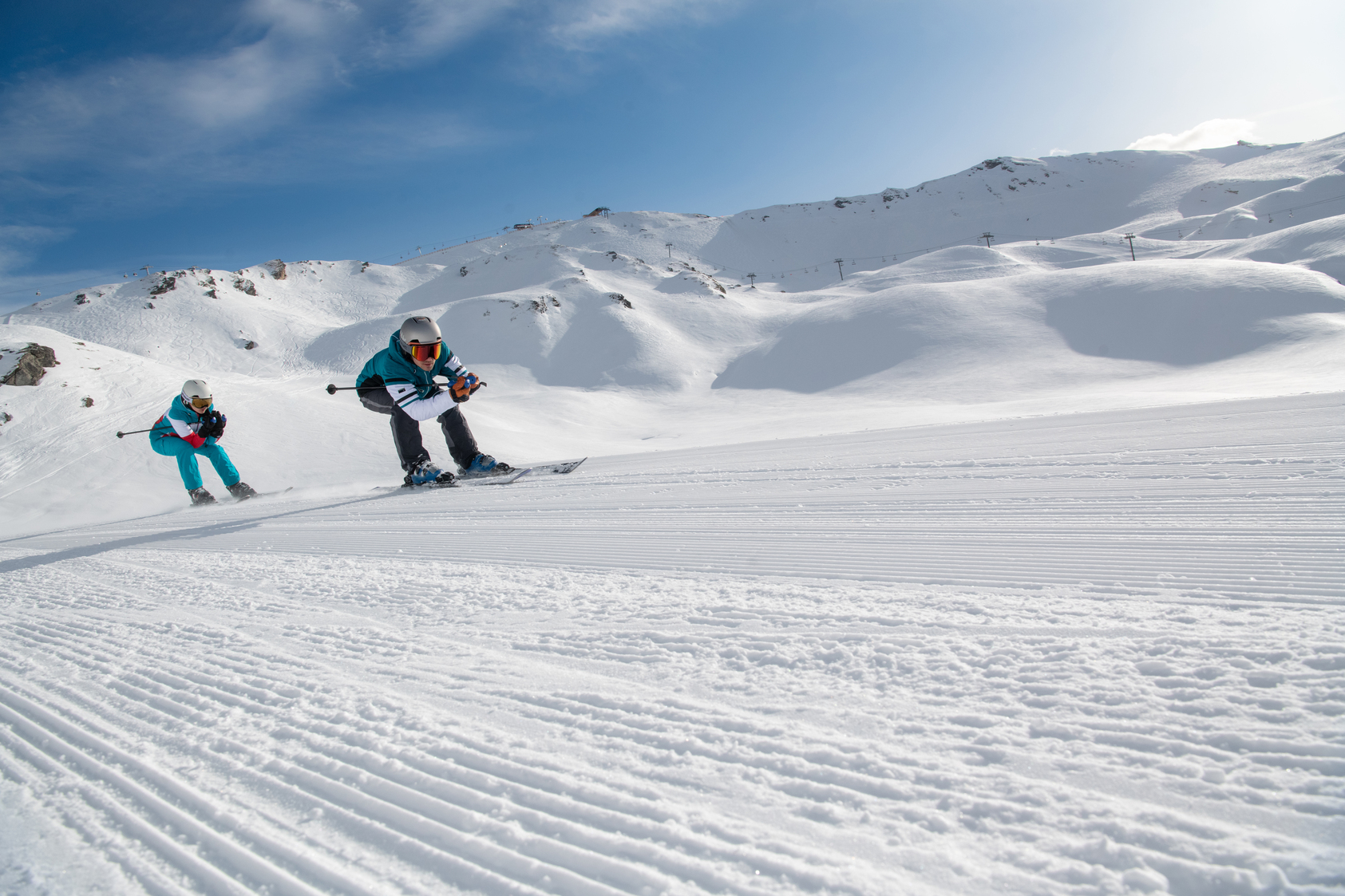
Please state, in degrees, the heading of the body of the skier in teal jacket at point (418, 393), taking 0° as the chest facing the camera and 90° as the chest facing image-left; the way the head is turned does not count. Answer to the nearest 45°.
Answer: approximately 315°

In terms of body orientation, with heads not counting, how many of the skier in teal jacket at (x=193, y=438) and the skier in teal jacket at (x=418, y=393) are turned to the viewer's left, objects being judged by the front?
0

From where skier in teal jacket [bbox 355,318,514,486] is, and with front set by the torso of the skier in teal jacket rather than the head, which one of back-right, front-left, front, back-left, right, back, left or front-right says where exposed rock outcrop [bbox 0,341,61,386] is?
back

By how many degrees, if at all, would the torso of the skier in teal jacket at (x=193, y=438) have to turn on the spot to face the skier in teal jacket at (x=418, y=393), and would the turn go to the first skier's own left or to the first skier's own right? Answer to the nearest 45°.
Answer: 0° — they already face them

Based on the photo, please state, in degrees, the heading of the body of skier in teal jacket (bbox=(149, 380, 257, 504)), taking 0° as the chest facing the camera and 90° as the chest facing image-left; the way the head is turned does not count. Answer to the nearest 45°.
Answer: approximately 315°

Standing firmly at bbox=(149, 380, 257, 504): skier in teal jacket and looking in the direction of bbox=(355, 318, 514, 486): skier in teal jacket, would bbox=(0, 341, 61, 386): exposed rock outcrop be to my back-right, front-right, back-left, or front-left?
back-left

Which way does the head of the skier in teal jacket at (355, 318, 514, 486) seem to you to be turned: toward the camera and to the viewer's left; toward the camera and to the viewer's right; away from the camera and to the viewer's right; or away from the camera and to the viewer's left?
toward the camera and to the viewer's right

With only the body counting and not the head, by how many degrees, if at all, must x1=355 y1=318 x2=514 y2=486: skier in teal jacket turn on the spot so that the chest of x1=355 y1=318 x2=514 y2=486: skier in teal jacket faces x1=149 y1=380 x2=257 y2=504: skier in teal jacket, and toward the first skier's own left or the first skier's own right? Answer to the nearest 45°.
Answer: approximately 180°
